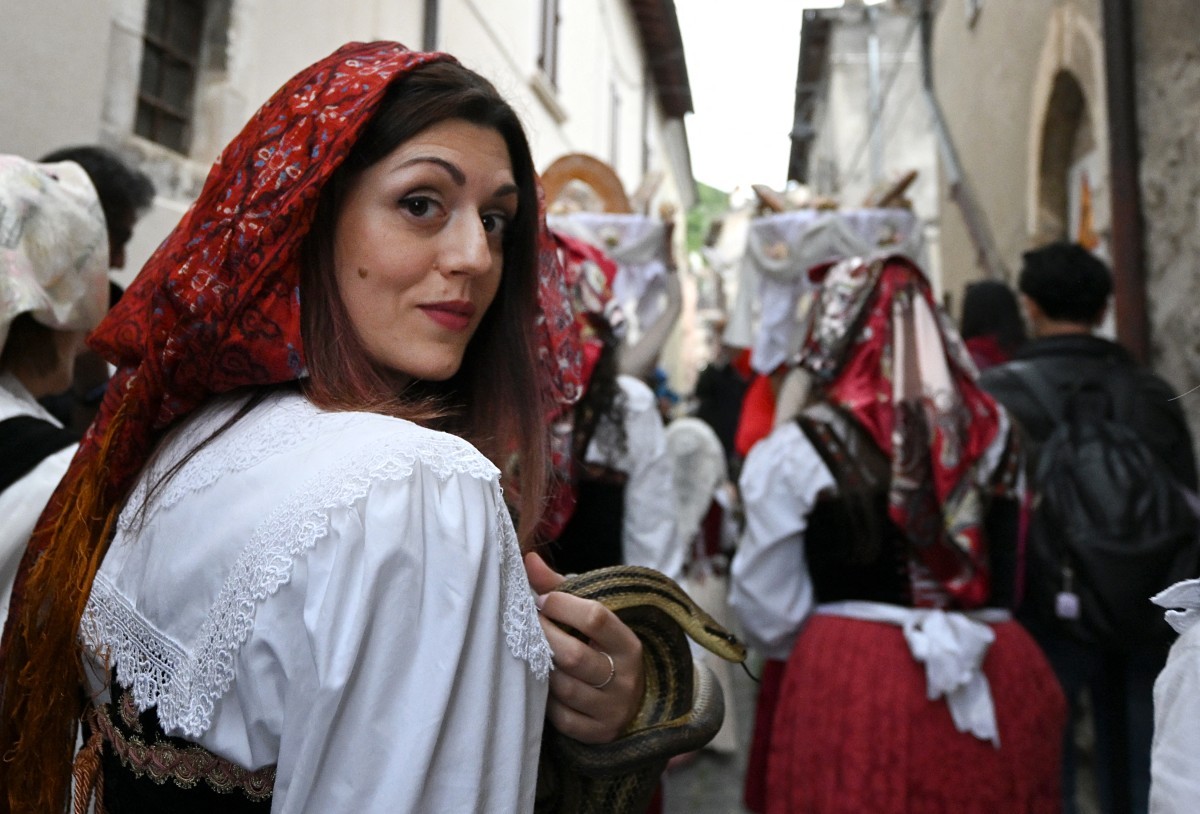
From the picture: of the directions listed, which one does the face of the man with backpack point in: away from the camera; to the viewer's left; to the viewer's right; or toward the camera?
away from the camera

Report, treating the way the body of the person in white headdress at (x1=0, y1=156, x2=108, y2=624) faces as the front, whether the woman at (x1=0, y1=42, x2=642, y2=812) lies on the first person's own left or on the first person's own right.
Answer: on the first person's own right

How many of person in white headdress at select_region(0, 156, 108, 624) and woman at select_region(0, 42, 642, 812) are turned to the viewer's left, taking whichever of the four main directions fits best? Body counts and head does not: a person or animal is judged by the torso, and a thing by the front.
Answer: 0

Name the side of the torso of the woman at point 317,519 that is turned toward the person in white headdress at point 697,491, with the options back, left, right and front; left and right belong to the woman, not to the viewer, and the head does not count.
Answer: front

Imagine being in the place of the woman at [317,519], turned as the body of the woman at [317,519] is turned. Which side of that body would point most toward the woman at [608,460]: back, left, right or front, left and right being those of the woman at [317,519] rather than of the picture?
front

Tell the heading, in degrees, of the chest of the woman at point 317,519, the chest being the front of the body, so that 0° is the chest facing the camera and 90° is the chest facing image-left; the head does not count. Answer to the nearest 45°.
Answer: approximately 225°
